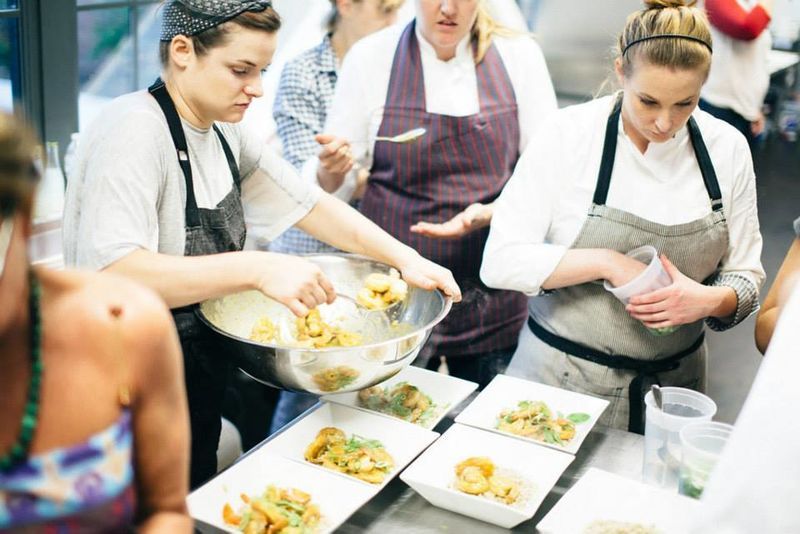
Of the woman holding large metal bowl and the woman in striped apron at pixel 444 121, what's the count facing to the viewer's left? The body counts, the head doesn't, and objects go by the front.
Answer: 0

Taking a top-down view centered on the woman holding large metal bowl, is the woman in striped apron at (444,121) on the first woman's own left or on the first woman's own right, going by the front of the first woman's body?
on the first woman's own left

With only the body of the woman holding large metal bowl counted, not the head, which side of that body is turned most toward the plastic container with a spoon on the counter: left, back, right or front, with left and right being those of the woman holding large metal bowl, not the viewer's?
front

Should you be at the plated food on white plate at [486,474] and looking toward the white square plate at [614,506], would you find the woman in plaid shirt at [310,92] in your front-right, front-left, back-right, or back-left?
back-left

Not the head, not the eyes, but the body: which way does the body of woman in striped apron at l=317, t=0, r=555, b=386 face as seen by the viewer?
toward the camera

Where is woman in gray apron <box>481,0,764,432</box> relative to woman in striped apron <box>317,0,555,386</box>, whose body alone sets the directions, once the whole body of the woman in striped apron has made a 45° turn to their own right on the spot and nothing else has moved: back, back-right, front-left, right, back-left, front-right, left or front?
left

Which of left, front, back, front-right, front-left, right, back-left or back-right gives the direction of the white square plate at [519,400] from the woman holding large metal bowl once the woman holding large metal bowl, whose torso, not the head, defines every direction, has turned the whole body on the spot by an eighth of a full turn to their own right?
left

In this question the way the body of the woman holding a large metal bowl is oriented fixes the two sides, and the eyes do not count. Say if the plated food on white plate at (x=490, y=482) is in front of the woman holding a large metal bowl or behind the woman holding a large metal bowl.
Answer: in front

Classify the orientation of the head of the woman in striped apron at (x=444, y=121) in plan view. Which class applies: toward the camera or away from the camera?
toward the camera

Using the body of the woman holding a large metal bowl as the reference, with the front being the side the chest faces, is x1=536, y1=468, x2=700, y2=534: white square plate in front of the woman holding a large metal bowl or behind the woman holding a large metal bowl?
in front

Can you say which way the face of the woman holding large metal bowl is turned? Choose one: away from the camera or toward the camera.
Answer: toward the camera

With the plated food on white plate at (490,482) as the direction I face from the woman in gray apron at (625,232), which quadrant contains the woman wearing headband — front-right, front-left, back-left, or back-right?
front-right

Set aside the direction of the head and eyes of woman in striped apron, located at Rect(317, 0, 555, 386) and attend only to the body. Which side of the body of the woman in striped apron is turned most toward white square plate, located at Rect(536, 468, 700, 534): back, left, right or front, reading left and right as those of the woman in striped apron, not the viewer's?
front

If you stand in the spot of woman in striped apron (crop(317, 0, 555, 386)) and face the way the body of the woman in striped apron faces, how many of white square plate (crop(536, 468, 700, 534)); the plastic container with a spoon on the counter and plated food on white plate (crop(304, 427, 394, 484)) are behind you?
0

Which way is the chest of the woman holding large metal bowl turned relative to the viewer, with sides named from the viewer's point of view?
facing the viewer and to the right of the viewer
